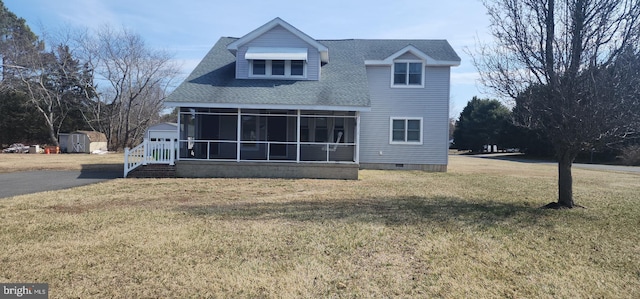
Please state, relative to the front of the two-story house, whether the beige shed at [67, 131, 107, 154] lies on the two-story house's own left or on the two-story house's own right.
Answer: on the two-story house's own right

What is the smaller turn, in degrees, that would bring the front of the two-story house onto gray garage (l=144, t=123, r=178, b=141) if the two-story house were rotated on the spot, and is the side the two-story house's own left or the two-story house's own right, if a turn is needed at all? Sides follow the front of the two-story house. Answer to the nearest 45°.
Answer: approximately 135° to the two-story house's own right

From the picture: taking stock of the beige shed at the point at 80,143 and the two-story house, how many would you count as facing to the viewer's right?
0

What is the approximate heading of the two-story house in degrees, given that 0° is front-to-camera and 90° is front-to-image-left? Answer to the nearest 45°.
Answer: approximately 0°

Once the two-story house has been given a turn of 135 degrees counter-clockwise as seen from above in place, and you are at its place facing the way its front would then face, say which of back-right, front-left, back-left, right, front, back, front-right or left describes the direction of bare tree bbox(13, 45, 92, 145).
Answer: left

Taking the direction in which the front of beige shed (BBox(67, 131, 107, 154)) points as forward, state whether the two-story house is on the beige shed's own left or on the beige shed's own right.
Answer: on the beige shed's own left

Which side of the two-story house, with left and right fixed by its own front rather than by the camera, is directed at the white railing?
right

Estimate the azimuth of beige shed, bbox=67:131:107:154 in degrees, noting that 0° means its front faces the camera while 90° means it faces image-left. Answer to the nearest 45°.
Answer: approximately 45°
